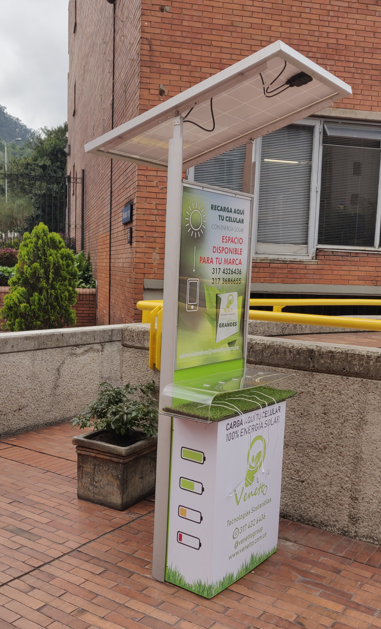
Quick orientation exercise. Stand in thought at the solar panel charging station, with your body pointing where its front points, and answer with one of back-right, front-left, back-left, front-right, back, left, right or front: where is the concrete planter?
back

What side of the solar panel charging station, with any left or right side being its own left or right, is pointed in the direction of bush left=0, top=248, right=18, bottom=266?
back

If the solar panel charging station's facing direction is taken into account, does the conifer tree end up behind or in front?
behind

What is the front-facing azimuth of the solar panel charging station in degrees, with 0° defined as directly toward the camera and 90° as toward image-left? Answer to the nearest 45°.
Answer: approximately 315°

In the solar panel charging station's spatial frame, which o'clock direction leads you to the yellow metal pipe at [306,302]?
The yellow metal pipe is roughly at 8 o'clock from the solar panel charging station.

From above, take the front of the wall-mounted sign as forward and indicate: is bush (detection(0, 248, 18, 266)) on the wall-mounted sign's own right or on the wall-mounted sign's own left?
on the wall-mounted sign's own right
